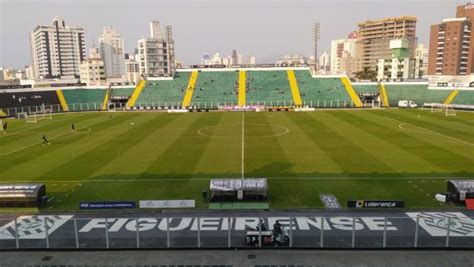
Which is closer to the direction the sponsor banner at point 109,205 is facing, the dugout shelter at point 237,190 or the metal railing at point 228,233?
the metal railing

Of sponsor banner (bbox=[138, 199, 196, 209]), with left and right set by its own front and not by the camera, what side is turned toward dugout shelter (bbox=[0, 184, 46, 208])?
right

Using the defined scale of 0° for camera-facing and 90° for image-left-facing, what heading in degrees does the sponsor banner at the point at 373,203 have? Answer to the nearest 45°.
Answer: approximately 0°

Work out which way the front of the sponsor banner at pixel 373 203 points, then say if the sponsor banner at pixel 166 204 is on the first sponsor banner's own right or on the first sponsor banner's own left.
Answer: on the first sponsor banner's own right

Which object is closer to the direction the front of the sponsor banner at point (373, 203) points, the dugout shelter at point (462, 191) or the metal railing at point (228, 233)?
the metal railing

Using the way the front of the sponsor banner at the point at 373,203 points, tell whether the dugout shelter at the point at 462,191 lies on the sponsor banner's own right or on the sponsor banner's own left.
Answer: on the sponsor banner's own left

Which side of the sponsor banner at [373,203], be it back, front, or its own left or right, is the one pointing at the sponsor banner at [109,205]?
right

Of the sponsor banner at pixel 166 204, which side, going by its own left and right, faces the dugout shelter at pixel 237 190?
left

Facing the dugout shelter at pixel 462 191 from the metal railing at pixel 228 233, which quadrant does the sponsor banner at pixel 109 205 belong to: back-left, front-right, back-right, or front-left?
back-left

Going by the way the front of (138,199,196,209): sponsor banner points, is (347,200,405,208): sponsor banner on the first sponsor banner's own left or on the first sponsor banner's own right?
on the first sponsor banner's own left

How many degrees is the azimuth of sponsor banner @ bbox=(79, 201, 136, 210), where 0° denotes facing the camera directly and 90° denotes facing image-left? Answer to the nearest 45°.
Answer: approximately 0°
